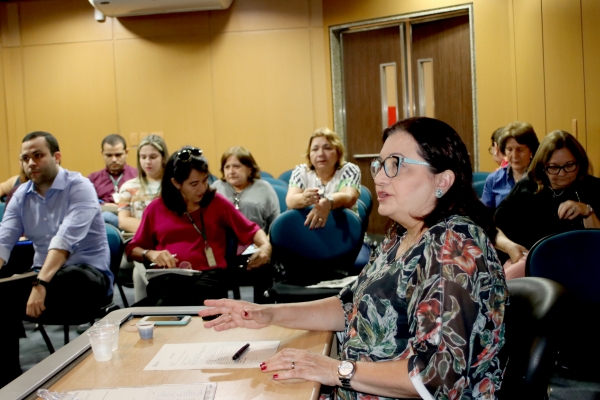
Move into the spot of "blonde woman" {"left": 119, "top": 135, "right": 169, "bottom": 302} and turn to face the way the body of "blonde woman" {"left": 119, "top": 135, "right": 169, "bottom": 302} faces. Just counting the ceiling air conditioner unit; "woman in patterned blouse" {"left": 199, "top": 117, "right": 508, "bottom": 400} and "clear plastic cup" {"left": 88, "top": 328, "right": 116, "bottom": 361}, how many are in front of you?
2

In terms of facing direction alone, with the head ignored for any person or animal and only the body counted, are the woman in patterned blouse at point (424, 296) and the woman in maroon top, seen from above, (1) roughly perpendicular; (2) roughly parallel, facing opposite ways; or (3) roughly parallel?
roughly perpendicular

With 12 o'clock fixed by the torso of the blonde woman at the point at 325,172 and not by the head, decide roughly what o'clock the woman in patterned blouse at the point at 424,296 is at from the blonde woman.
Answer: The woman in patterned blouse is roughly at 12 o'clock from the blonde woman.

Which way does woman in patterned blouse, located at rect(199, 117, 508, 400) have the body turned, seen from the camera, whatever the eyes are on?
to the viewer's left

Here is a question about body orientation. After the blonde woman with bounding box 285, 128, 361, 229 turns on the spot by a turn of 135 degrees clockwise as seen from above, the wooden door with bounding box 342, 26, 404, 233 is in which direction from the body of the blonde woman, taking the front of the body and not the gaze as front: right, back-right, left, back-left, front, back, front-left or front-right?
front-right

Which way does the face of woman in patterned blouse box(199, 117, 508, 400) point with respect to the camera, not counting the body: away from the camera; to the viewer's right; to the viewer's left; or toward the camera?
to the viewer's left

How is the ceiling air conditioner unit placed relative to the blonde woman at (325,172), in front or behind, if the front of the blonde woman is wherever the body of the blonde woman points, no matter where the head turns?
behind

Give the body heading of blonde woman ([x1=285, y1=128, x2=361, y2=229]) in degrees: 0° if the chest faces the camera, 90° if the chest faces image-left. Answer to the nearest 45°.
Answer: approximately 0°

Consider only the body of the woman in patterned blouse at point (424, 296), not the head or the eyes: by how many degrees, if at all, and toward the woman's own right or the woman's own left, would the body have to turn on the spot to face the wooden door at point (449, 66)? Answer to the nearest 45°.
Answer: approximately 90° to the woman's own right

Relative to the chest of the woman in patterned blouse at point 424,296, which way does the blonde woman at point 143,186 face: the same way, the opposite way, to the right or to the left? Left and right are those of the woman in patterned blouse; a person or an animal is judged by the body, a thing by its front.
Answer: to the left

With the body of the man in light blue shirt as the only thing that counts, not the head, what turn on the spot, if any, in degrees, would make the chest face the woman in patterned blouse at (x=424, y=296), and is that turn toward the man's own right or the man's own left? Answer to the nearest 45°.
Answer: approximately 45° to the man's own left

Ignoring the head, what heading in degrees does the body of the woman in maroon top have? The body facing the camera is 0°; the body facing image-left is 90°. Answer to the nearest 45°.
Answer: approximately 0°
